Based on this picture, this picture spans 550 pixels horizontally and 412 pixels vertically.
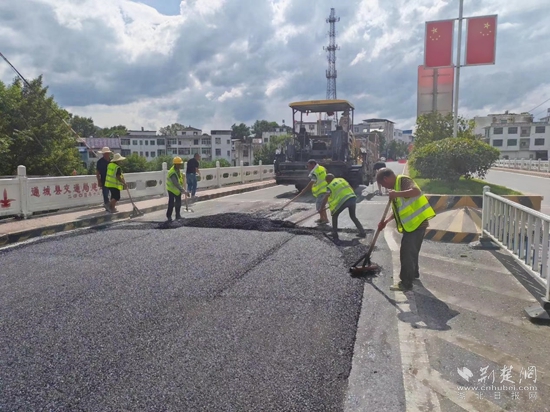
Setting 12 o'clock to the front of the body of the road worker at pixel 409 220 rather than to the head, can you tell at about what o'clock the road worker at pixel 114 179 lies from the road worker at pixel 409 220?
the road worker at pixel 114 179 is roughly at 1 o'clock from the road worker at pixel 409 220.

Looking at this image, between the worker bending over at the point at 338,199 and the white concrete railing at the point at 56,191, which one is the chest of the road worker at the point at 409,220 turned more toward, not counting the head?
the white concrete railing

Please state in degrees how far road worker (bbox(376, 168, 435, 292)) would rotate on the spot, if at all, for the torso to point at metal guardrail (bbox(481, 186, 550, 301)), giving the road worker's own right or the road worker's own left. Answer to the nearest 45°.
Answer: approximately 135° to the road worker's own right

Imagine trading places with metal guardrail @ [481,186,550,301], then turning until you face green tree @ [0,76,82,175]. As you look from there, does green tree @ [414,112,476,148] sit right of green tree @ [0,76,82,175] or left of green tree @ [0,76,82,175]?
right

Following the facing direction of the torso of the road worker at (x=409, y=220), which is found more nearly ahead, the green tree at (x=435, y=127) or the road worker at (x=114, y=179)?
the road worker

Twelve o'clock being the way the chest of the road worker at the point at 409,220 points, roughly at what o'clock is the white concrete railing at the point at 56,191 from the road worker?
The white concrete railing is roughly at 1 o'clock from the road worker.

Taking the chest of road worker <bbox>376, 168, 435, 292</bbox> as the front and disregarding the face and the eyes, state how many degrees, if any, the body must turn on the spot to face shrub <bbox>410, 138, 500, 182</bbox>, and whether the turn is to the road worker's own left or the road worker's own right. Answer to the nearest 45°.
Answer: approximately 90° to the road worker's own right

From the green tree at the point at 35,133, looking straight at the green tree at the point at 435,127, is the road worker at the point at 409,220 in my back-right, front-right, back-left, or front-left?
front-right

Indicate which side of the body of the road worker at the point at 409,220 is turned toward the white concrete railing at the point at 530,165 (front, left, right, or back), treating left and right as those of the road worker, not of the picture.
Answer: right

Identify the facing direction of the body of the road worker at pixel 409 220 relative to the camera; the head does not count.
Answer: to the viewer's left

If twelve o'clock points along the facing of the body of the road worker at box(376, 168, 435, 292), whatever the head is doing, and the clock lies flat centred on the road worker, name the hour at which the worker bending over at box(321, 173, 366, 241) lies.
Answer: The worker bending over is roughly at 2 o'clock from the road worker.

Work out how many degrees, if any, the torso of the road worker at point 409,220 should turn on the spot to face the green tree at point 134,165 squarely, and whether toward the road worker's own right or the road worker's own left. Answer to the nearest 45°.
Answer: approximately 45° to the road worker's own right

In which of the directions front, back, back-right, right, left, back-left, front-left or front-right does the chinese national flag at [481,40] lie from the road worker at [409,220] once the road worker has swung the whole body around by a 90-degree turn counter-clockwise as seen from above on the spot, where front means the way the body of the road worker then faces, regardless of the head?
back
